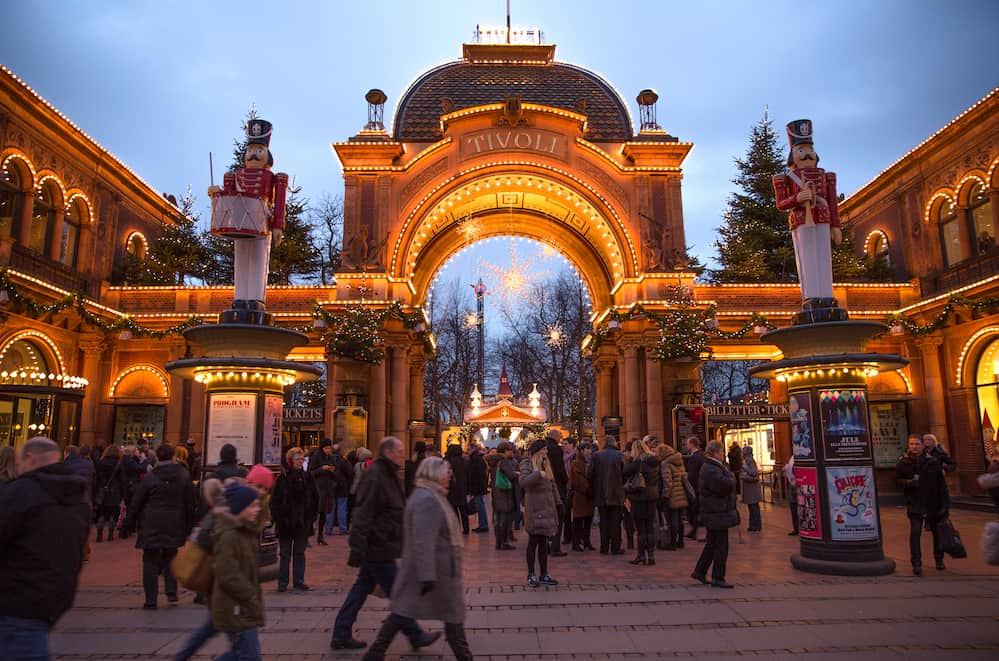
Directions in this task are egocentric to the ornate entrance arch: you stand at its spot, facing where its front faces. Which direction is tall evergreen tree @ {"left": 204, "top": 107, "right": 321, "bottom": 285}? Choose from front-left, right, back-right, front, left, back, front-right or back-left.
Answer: back-right

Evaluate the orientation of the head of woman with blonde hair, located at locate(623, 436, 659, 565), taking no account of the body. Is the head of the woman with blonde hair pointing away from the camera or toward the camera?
away from the camera

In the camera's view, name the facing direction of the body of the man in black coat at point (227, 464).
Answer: away from the camera

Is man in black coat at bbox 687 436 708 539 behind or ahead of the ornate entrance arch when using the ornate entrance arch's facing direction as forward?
ahead

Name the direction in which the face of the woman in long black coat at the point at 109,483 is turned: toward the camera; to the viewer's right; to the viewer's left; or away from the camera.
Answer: away from the camera

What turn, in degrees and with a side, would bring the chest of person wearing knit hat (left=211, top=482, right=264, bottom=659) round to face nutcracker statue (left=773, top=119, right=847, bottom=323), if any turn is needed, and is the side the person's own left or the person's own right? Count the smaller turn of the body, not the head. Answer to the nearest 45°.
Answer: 0° — they already face it
